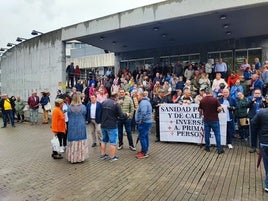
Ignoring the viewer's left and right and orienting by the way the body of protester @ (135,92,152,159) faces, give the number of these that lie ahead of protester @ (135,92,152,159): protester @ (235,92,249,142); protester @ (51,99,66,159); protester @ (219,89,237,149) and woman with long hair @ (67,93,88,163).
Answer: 2

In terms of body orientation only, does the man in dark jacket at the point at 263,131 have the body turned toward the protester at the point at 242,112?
yes

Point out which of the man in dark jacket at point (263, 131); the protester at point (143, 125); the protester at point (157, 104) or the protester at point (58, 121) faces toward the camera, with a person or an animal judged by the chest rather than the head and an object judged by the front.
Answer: the protester at point (157, 104)

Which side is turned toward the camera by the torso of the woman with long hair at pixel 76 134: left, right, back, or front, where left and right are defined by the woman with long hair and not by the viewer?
back

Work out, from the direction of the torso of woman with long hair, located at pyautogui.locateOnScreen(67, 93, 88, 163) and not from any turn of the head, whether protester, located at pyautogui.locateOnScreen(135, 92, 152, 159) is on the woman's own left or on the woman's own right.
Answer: on the woman's own right

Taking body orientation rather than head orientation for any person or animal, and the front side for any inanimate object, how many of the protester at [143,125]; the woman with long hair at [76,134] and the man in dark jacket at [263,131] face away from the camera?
2

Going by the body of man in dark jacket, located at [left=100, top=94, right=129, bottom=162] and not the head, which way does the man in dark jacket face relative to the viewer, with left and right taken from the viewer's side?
facing away from the viewer and to the right of the viewer

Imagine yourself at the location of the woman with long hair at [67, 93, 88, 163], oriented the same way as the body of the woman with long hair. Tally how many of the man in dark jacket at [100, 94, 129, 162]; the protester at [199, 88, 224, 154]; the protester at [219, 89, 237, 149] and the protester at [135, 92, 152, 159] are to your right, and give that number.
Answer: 4

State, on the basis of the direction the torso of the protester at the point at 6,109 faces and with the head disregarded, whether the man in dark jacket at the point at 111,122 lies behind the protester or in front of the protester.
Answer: in front
